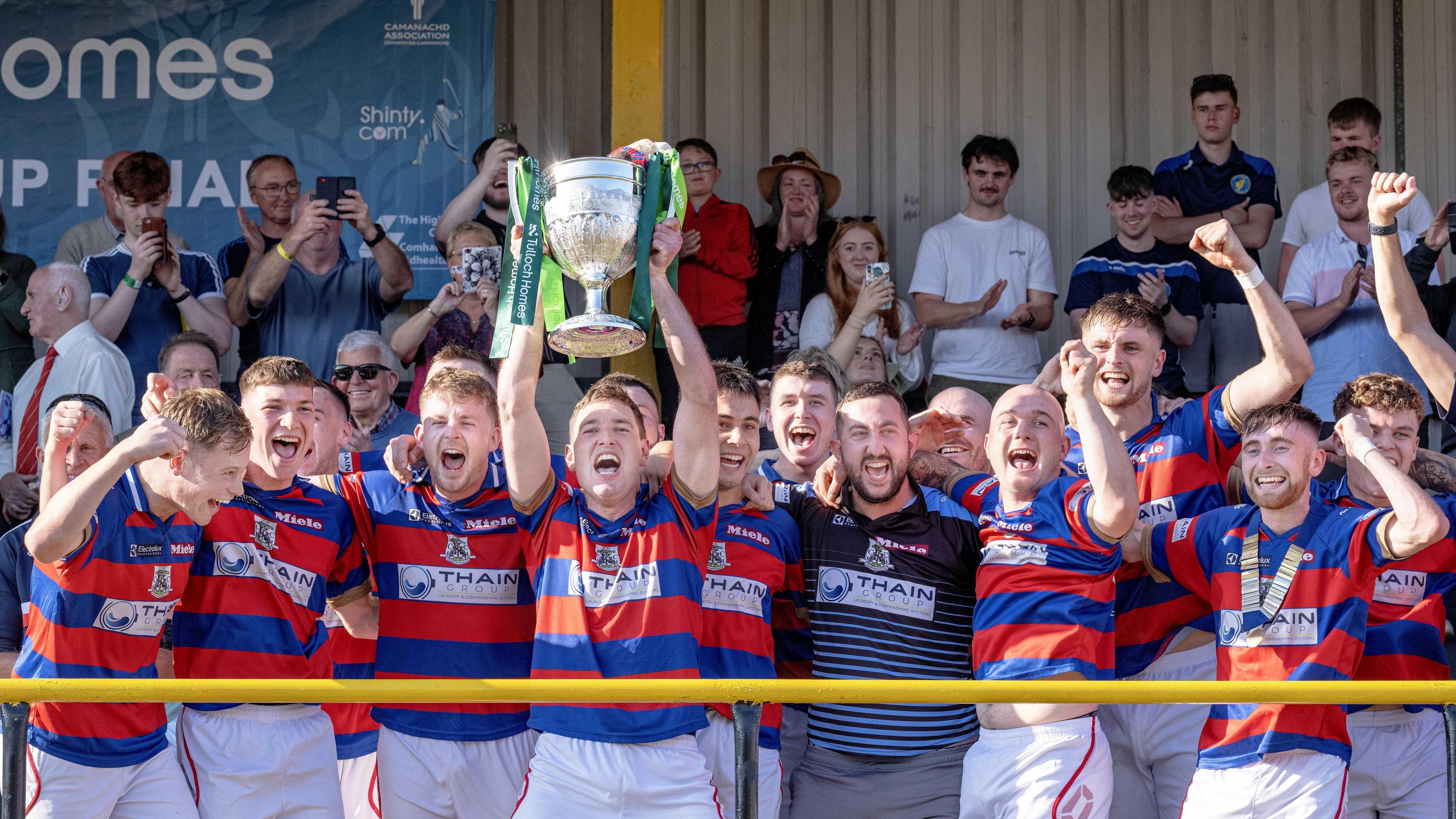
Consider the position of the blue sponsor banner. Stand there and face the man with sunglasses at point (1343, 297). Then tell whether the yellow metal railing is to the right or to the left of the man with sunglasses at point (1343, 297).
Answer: right

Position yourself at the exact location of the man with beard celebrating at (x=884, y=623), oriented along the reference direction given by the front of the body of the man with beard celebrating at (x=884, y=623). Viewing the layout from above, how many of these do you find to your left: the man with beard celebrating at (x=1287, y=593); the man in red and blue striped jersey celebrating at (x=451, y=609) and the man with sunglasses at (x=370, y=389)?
1

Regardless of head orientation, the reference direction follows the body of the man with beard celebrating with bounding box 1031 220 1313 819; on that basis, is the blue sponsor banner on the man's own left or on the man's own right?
on the man's own right

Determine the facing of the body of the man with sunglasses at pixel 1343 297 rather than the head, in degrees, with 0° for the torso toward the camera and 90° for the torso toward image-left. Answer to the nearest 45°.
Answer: approximately 0°

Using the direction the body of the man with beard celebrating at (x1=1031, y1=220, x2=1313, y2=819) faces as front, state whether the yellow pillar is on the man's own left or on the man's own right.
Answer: on the man's own right

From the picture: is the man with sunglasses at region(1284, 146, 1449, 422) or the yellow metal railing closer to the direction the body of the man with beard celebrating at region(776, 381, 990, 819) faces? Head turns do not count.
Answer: the yellow metal railing

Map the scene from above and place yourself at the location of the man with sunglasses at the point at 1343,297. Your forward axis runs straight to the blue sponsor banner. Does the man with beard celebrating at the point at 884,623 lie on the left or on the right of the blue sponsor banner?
left

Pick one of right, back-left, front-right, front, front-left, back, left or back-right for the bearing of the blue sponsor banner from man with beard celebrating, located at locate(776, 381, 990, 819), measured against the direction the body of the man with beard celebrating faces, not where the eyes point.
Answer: back-right

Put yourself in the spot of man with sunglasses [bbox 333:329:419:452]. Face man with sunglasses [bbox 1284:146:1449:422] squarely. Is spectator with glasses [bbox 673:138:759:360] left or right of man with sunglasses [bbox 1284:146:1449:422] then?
left

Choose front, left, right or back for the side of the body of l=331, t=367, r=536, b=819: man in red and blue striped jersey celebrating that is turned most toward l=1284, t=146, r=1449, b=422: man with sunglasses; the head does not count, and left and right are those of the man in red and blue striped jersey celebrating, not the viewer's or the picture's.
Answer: left
